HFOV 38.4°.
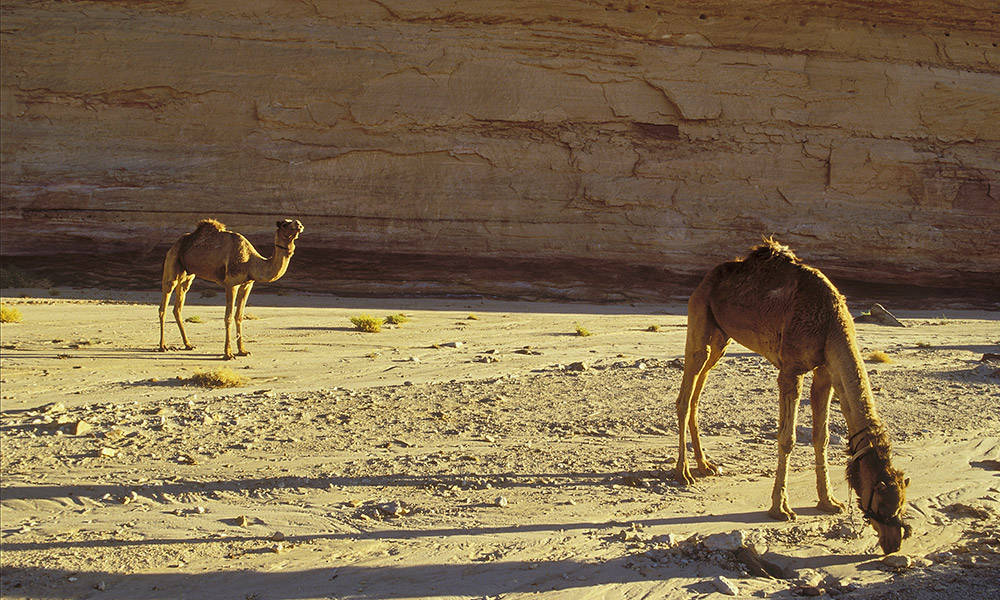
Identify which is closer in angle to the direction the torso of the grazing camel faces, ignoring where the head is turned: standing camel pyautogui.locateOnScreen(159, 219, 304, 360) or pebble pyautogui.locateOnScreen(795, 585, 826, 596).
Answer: the pebble

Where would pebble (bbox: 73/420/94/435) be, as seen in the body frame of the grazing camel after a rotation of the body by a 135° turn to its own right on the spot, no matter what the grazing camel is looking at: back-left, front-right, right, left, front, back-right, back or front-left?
front

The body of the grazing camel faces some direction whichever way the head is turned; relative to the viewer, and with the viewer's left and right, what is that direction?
facing the viewer and to the right of the viewer

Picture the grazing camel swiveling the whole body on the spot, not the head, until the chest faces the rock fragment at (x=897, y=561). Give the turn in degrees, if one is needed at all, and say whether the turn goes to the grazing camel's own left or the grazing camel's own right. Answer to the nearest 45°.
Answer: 0° — it already faces it

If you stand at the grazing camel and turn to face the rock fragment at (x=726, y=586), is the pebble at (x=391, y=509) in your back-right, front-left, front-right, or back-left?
front-right

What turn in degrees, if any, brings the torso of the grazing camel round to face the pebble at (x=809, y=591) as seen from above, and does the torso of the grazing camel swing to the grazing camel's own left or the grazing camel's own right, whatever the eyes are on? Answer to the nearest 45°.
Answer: approximately 45° to the grazing camel's own right

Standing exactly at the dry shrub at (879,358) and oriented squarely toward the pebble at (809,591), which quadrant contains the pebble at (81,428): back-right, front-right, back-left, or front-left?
front-right

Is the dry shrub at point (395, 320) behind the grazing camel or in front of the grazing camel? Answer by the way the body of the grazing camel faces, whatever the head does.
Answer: behind

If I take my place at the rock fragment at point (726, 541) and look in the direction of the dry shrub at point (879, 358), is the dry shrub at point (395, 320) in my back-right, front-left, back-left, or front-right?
front-left

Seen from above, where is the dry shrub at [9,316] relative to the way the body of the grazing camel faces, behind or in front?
behind

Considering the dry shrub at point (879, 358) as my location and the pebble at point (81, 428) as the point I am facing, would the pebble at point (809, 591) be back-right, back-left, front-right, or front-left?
front-left

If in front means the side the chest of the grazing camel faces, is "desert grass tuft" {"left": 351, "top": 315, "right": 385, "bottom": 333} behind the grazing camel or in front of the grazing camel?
behind

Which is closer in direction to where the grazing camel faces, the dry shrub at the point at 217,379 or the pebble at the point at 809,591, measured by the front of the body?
the pebble
